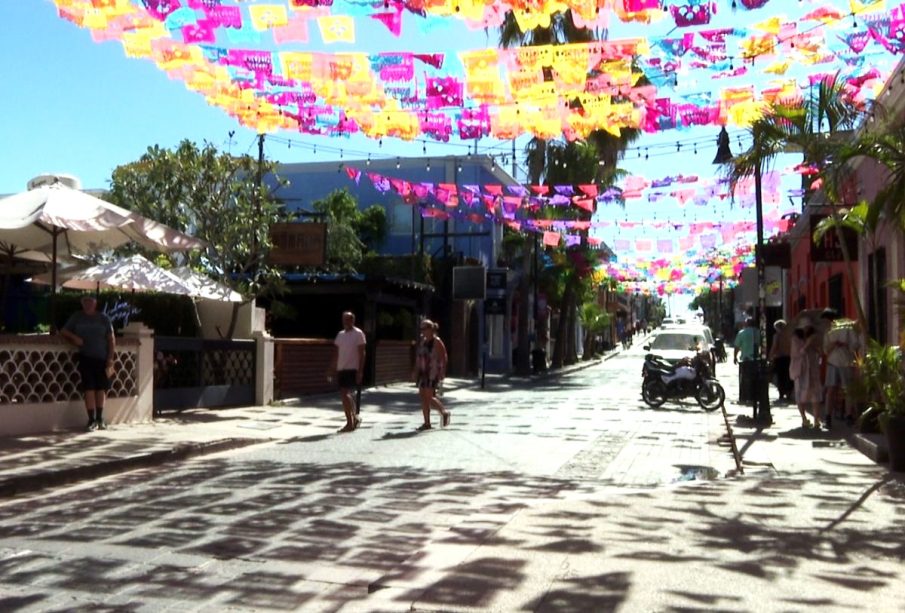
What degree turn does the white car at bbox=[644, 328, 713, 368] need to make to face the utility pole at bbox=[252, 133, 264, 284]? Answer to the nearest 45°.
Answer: approximately 90° to its right

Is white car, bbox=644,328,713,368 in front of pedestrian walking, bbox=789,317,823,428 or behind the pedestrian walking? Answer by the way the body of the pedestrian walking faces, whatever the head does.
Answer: behind

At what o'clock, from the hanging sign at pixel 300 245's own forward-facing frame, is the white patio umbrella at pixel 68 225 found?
The white patio umbrella is roughly at 1 o'clock from the hanging sign.

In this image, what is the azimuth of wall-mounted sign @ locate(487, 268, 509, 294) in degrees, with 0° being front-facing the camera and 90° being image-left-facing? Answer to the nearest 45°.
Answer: approximately 0°

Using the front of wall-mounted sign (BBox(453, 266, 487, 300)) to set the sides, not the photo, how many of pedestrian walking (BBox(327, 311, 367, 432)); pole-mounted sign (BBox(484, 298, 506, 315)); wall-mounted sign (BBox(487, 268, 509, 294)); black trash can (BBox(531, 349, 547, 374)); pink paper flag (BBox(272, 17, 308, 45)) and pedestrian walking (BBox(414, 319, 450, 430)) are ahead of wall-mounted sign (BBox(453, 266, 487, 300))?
3

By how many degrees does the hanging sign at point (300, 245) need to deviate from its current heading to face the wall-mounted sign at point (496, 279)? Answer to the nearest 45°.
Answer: approximately 135° to its left

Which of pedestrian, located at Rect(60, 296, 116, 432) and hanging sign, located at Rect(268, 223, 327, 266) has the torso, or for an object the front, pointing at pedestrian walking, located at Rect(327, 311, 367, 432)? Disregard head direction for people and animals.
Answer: the hanging sign

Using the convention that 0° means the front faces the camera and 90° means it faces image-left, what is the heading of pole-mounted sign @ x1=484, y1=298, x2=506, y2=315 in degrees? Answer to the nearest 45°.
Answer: approximately 0°
